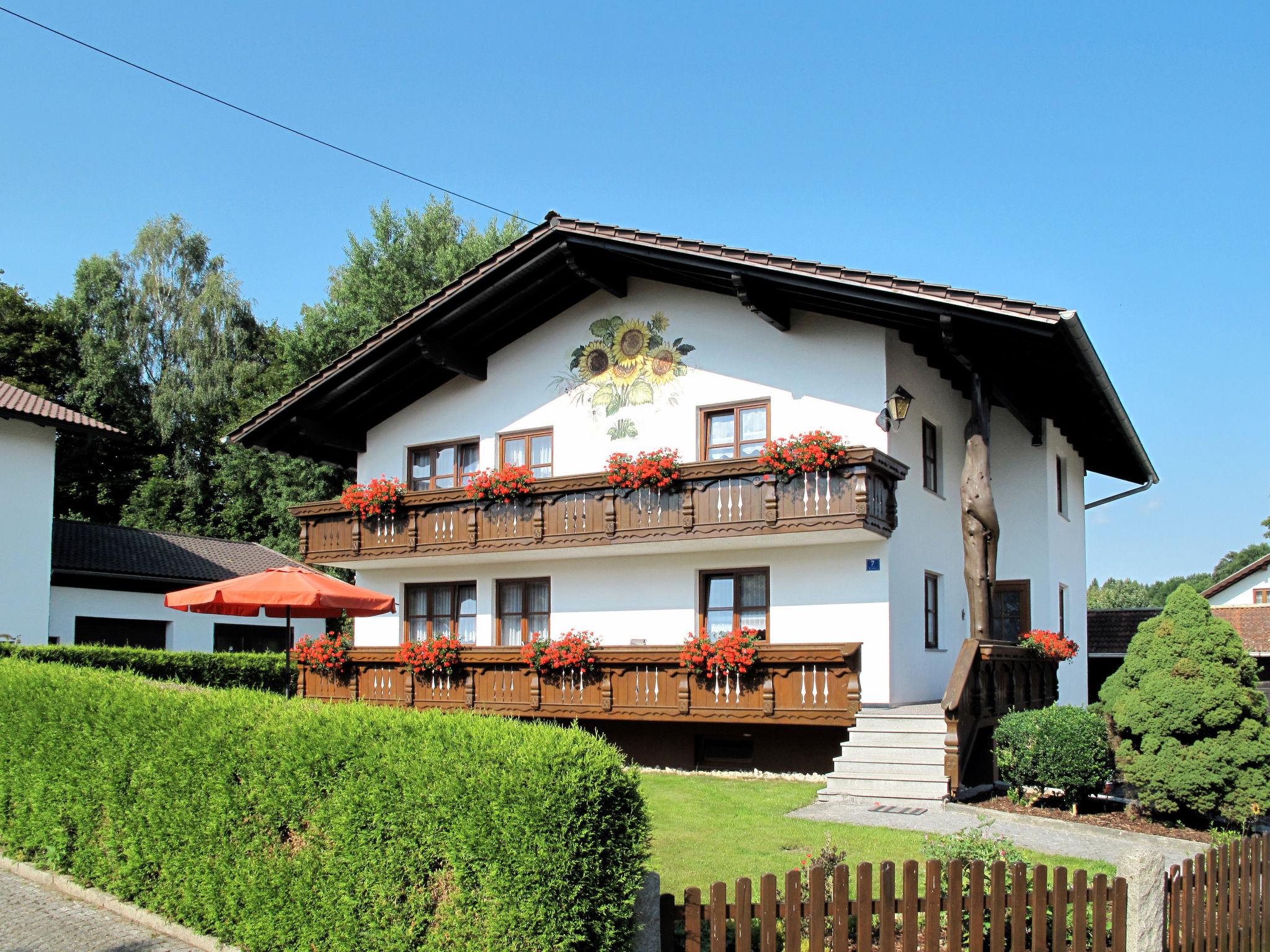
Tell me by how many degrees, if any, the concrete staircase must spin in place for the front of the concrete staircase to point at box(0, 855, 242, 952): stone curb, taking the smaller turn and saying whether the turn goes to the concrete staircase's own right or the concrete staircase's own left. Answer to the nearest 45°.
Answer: approximately 45° to the concrete staircase's own right

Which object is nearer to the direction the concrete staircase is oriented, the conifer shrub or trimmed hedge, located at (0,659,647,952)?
the trimmed hedge

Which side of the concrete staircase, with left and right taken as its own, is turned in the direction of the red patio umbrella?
right

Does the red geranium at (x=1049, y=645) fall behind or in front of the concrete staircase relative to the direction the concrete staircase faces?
behind

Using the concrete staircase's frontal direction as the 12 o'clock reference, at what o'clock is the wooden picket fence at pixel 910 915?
The wooden picket fence is roughly at 12 o'clock from the concrete staircase.

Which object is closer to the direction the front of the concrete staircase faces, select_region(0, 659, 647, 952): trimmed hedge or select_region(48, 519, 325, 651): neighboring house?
the trimmed hedge

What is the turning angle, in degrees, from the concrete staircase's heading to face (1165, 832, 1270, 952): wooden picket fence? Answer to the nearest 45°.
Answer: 0° — it already faces it

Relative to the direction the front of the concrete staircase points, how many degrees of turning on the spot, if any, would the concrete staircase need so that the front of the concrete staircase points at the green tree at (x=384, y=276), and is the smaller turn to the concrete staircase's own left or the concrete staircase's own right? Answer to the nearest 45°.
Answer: approximately 135° to the concrete staircase's own right

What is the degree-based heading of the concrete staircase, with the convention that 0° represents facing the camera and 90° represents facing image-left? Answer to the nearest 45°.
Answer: approximately 0°

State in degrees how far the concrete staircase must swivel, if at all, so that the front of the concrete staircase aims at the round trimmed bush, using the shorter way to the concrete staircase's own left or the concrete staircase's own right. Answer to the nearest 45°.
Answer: approximately 45° to the concrete staircase's own left

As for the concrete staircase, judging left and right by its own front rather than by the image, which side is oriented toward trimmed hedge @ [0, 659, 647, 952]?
front

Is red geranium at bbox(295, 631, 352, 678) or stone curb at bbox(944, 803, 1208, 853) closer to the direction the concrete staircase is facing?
the stone curb

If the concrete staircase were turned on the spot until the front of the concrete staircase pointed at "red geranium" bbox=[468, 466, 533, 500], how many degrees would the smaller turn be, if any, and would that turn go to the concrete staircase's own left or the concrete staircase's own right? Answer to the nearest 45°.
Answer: approximately 135° to the concrete staircase's own right
